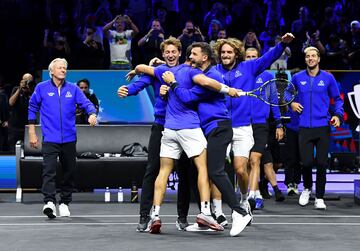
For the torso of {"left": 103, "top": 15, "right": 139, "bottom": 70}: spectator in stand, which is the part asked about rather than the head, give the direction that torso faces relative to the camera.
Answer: toward the camera

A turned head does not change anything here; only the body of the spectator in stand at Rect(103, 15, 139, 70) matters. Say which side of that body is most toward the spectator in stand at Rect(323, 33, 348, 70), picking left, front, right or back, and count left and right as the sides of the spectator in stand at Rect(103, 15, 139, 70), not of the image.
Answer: left

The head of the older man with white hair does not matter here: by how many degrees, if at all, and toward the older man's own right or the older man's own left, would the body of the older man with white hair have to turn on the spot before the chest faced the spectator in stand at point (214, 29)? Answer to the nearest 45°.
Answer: approximately 135° to the older man's own left

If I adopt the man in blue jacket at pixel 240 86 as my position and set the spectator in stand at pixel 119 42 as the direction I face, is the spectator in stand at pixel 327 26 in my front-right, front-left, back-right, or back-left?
front-right

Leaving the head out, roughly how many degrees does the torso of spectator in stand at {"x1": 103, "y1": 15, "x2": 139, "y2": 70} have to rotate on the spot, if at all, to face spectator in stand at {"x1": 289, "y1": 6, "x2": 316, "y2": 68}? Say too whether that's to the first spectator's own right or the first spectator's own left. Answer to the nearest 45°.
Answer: approximately 90° to the first spectator's own left

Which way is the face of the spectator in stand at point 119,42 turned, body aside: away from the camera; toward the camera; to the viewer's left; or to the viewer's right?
toward the camera

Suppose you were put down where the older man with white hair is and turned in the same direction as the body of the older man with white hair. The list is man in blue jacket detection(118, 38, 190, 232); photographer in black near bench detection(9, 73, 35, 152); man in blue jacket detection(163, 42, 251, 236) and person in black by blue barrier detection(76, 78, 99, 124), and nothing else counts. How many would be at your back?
2

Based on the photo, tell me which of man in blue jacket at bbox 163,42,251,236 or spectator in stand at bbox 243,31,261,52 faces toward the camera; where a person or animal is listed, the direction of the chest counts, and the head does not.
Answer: the spectator in stand

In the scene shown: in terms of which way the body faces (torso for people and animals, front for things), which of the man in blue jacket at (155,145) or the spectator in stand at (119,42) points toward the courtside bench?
the spectator in stand

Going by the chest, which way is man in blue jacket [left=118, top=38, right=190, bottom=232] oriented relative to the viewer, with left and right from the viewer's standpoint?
facing the viewer

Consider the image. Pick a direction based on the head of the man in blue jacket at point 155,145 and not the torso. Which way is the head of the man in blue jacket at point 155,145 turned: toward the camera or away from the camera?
toward the camera

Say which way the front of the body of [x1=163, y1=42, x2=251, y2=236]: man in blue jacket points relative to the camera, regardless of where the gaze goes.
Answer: to the viewer's left

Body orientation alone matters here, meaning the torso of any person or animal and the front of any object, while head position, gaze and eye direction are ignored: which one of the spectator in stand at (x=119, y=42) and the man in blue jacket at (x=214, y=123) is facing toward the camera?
the spectator in stand

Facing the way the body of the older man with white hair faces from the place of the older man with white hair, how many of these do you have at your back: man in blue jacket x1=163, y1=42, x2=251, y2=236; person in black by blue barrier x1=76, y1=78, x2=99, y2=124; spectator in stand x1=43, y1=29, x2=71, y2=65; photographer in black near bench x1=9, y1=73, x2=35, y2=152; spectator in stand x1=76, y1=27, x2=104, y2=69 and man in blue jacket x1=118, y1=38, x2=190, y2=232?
4

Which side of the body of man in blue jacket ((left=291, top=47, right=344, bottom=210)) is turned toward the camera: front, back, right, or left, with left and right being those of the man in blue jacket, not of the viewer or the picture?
front

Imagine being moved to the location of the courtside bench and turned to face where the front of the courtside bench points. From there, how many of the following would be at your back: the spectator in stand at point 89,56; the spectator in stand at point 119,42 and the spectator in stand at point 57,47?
3

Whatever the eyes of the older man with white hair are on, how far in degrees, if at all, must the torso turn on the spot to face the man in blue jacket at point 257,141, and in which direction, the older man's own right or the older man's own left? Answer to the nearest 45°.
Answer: approximately 90° to the older man's own left

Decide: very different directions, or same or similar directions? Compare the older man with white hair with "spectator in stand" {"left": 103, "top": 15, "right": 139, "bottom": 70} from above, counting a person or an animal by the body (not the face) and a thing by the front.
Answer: same or similar directions
